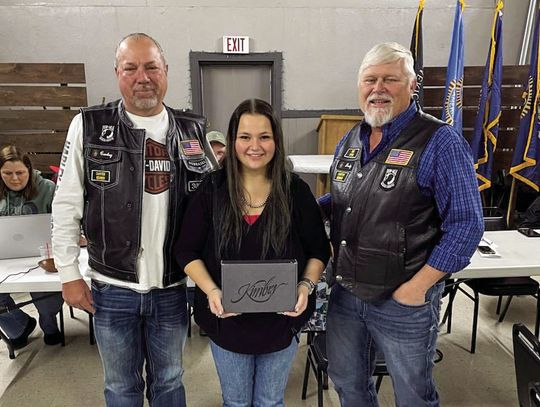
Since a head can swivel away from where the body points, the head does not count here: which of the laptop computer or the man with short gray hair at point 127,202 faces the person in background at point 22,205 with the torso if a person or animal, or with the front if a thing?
the laptop computer

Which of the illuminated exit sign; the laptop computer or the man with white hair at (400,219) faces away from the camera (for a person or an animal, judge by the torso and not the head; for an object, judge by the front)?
the laptop computer

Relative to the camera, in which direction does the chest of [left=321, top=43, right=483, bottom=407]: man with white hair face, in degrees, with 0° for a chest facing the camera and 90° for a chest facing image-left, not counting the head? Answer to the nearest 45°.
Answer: approximately 45°

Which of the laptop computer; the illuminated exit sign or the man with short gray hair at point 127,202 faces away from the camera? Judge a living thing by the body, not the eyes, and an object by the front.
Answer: the laptop computer

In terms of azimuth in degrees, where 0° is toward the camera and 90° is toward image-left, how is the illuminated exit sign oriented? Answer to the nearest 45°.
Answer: approximately 0°

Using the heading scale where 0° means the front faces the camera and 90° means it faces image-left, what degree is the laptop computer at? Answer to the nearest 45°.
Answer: approximately 180°

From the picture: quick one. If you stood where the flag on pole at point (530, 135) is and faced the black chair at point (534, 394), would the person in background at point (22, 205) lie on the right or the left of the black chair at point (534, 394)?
right

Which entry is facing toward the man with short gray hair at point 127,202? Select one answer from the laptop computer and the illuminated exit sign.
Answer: the illuminated exit sign

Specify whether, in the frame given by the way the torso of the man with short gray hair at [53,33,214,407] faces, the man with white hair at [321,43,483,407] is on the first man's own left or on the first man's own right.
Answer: on the first man's own left

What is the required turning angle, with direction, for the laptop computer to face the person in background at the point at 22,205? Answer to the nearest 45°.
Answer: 0° — it already faces them
